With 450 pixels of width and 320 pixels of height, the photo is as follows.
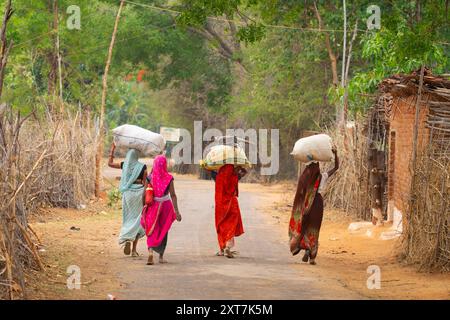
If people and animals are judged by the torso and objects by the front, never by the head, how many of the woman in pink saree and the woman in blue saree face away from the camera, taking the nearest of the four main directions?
2

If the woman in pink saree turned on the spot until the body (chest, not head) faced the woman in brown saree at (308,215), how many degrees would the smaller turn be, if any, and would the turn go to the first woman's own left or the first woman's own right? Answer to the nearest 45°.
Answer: approximately 90° to the first woman's own right

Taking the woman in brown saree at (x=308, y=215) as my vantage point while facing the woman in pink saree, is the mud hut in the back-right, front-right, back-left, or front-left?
back-right

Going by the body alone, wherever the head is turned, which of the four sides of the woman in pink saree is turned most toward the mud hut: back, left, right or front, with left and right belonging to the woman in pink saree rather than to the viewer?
right

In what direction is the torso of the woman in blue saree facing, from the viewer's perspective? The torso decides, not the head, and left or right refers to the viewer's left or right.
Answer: facing away from the viewer

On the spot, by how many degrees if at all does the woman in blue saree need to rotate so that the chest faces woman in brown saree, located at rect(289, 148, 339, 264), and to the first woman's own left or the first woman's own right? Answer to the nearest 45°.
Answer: approximately 90° to the first woman's own right

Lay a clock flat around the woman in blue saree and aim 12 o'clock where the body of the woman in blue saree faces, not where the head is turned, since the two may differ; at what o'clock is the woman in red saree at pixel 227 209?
The woman in red saree is roughly at 3 o'clock from the woman in blue saree.

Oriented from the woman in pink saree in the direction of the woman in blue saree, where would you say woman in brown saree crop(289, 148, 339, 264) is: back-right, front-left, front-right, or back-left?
back-right

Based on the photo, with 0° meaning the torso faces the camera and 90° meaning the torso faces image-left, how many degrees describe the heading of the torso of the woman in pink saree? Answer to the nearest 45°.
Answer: approximately 180°

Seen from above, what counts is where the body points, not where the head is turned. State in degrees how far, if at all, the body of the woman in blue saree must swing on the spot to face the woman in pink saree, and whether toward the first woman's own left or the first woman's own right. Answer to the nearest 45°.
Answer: approximately 135° to the first woman's own right
